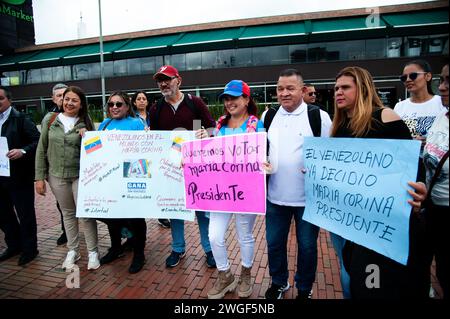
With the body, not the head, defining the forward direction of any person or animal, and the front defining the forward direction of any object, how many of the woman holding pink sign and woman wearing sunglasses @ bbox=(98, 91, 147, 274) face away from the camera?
0

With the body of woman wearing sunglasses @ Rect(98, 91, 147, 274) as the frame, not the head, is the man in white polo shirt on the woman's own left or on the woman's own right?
on the woman's own left

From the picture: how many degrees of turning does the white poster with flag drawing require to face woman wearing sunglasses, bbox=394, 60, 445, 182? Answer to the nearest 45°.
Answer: approximately 90° to its left

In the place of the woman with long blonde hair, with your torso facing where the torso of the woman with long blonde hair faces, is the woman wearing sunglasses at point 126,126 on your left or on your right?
on your right

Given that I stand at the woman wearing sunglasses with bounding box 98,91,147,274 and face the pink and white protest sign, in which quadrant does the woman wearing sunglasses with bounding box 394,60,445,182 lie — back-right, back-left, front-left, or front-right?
front-left

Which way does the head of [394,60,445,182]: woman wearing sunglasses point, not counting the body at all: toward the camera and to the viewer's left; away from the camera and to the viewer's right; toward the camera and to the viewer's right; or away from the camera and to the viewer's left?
toward the camera and to the viewer's left

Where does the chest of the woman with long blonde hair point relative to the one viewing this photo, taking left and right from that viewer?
facing the viewer and to the left of the viewer

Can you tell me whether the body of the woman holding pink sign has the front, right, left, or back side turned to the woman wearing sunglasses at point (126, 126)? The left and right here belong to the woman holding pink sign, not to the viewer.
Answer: right

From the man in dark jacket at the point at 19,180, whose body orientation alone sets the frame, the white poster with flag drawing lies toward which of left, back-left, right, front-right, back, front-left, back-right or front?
left

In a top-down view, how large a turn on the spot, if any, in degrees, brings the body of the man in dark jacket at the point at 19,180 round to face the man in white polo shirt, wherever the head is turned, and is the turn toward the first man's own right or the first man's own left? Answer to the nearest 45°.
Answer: approximately 90° to the first man's own left

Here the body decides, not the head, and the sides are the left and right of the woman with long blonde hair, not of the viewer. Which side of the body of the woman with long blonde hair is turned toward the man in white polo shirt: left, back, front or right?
right

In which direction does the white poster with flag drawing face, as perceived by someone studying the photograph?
facing the viewer

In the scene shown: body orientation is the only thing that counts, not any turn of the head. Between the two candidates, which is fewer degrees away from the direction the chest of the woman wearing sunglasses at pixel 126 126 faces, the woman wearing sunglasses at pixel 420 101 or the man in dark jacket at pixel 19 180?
the man in dark jacket
